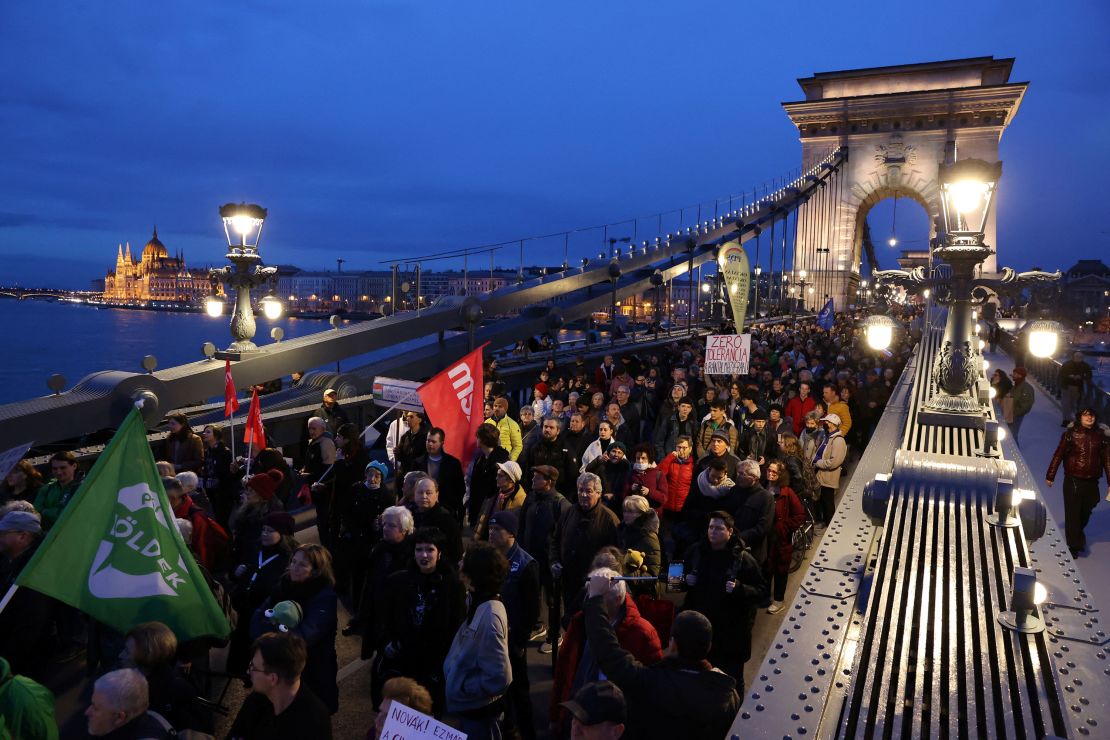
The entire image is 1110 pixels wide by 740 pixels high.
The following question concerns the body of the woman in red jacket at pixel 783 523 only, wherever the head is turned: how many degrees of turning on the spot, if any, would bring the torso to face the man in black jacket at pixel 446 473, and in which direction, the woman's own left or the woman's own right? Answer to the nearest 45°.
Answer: approximately 45° to the woman's own right

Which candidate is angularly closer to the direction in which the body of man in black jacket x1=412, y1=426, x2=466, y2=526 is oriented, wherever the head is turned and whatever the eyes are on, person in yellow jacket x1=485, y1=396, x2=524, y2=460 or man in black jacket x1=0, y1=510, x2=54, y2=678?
the man in black jacket

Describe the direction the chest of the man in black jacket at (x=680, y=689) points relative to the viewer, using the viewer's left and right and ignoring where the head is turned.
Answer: facing away from the viewer

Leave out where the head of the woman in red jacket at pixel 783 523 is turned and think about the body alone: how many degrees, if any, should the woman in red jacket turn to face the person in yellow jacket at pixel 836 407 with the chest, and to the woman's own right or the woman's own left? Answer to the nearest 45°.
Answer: approximately 135° to the woman's own right

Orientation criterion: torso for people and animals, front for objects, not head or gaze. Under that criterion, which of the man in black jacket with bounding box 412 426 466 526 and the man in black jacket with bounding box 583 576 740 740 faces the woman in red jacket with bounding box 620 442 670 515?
the man in black jacket with bounding box 583 576 740 740

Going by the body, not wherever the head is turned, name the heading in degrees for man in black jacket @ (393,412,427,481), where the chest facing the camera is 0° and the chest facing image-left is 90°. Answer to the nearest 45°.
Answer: approximately 45°

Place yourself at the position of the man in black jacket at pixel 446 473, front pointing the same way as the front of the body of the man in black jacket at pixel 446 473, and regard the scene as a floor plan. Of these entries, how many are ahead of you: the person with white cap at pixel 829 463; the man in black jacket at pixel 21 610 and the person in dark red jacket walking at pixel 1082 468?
1

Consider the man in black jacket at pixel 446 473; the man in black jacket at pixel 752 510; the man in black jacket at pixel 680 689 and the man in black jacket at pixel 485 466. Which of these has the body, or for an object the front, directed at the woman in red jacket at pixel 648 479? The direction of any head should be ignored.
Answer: the man in black jacket at pixel 680 689

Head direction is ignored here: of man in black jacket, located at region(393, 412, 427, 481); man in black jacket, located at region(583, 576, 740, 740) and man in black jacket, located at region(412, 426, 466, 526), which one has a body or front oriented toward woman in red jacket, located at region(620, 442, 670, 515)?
man in black jacket, located at region(583, 576, 740, 740)

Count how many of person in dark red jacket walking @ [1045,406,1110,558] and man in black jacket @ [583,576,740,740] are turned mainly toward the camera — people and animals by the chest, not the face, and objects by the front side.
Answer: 1
